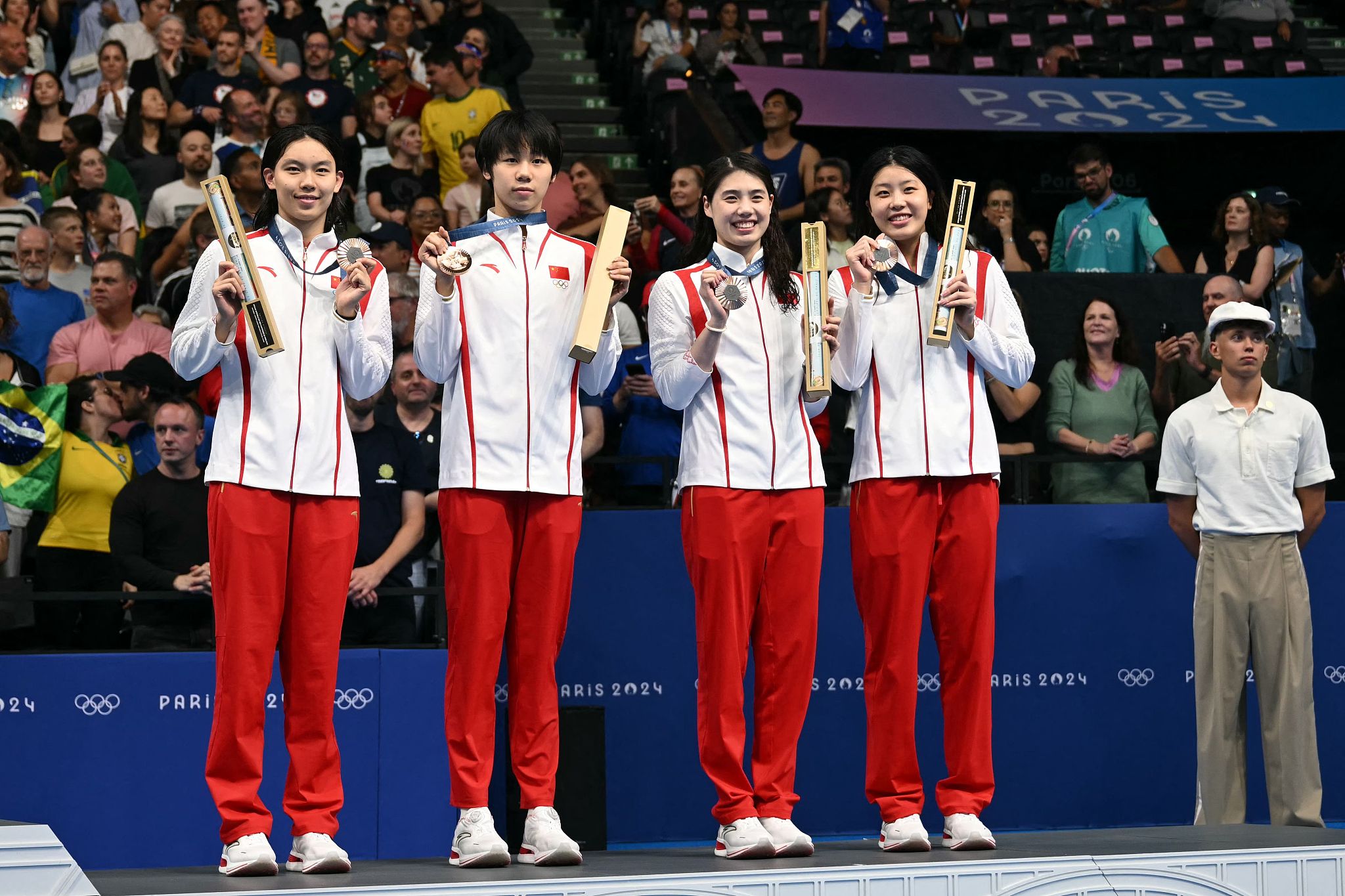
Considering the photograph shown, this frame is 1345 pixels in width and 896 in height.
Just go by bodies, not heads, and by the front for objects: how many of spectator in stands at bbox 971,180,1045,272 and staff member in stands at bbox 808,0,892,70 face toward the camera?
2

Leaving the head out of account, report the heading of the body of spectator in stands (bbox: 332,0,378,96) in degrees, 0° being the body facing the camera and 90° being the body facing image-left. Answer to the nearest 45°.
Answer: approximately 315°

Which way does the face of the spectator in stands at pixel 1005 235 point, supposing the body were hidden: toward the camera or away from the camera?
toward the camera

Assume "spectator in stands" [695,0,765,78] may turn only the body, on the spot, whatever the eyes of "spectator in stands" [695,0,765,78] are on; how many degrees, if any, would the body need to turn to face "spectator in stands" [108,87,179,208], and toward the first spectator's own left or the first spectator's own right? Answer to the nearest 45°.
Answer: approximately 45° to the first spectator's own right

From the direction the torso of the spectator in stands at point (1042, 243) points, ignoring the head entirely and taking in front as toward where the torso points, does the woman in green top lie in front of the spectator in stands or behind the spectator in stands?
in front

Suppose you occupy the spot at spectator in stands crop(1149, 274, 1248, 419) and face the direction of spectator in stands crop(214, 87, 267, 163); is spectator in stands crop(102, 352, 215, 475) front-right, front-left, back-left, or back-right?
front-left

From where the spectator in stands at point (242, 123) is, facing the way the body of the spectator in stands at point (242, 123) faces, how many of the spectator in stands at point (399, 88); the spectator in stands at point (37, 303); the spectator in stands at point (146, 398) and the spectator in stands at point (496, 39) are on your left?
2

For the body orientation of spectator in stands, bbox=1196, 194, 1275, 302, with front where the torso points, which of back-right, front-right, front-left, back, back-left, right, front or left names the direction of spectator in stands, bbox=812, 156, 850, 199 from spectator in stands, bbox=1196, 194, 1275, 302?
front-right

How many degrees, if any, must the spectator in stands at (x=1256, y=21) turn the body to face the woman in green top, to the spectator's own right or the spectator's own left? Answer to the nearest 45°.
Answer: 0° — they already face them

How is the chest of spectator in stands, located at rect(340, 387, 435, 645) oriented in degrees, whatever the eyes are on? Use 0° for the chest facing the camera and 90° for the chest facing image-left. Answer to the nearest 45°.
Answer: approximately 0°

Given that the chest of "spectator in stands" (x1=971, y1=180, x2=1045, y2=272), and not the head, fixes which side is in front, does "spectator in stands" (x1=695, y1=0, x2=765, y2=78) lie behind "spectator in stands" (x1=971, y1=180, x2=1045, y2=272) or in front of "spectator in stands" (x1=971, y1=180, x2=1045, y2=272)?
behind

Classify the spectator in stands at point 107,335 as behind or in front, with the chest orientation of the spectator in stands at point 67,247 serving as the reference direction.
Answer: in front

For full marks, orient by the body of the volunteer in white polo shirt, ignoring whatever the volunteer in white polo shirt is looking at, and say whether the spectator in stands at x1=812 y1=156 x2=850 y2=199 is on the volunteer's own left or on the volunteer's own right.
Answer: on the volunteer's own right

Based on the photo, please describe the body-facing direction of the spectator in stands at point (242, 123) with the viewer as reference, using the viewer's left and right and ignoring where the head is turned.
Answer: facing the viewer and to the right of the viewer

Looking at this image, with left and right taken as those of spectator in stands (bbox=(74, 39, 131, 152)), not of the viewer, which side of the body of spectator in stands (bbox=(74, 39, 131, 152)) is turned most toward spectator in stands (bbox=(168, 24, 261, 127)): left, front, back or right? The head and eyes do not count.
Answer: left
